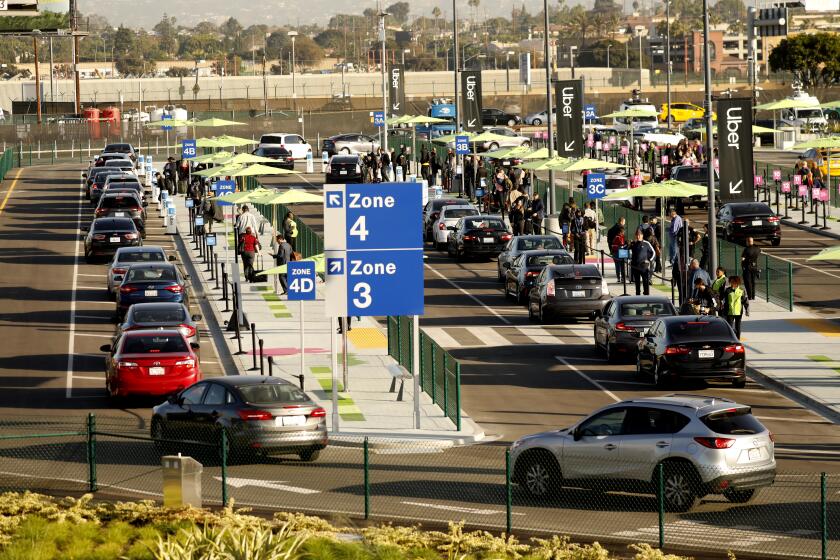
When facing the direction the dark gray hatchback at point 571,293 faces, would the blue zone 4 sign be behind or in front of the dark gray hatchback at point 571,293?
behind

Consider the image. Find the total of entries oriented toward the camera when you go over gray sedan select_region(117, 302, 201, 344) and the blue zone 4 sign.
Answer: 1

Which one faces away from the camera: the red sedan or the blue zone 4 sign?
the red sedan

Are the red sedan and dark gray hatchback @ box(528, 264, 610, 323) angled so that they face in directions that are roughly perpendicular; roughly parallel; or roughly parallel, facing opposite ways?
roughly parallel

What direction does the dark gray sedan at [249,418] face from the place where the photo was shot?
facing away from the viewer and to the left of the viewer

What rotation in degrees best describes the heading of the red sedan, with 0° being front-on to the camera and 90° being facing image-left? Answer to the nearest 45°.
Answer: approximately 180°

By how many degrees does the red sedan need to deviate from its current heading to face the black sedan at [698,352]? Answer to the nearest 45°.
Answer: approximately 90° to its right

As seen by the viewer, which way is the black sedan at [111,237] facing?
away from the camera

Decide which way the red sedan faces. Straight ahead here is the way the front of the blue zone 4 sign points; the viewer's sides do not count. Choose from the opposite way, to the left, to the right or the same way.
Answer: the opposite way

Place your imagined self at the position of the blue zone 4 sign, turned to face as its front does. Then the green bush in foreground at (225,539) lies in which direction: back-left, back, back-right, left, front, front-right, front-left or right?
front

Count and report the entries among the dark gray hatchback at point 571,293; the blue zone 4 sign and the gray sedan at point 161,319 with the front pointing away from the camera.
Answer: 2

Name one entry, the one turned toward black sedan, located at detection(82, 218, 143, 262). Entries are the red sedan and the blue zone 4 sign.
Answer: the red sedan

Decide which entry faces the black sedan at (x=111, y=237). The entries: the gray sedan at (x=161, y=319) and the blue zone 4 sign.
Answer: the gray sedan at (x=161, y=319)

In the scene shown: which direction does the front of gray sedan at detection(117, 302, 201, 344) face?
away from the camera

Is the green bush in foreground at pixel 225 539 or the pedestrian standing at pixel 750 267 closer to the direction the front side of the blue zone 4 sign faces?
the green bush in foreground

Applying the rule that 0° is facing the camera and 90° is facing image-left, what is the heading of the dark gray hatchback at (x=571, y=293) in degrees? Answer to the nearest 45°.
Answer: approximately 180°
